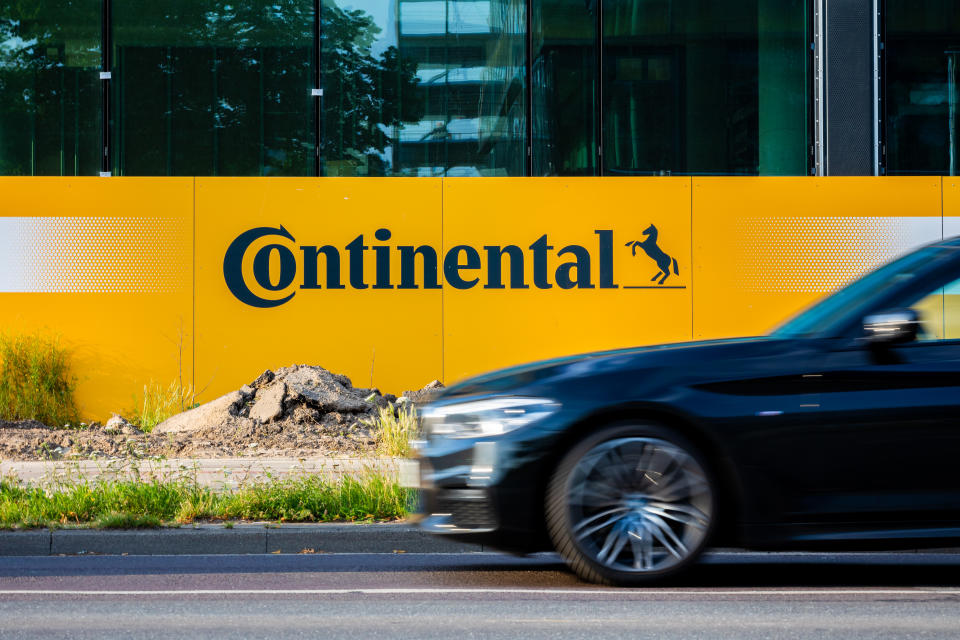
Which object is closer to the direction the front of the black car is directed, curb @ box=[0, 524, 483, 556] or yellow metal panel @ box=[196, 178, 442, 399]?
the curb

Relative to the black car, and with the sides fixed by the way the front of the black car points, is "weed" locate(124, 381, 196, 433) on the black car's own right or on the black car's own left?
on the black car's own right

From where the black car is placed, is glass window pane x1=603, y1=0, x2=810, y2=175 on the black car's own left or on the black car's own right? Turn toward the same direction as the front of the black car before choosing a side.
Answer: on the black car's own right

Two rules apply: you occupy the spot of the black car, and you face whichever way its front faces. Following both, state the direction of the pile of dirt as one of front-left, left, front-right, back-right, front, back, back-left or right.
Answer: front-right

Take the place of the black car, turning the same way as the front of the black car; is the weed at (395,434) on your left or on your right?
on your right

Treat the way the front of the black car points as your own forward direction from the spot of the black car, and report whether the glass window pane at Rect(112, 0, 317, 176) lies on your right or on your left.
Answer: on your right

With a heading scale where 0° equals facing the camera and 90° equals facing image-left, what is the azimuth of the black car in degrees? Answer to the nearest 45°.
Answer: approximately 90°

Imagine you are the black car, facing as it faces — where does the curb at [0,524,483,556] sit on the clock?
The curb is roughly at 1 o'clock from the black car.

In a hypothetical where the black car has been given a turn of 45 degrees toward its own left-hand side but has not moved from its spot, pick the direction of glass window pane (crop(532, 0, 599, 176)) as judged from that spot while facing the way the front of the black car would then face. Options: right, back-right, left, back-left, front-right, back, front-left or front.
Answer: back-right

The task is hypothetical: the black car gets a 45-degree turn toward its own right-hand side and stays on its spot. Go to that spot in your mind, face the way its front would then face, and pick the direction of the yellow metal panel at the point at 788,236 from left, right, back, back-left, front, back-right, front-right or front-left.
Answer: front-right

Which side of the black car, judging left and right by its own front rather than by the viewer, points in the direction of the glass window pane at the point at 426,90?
right

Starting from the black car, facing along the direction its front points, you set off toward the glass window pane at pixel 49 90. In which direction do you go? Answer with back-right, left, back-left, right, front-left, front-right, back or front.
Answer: front-right

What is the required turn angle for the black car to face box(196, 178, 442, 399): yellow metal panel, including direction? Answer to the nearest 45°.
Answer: approximately 45° to its right
